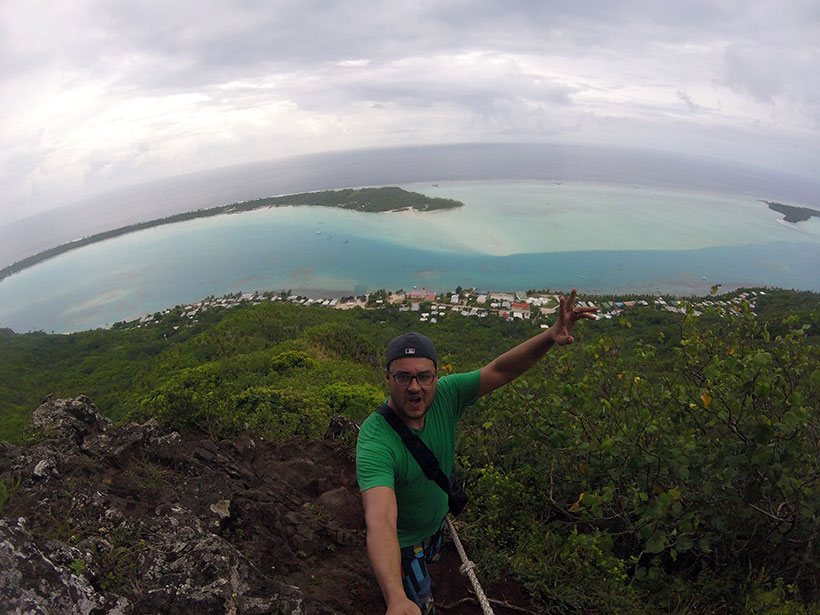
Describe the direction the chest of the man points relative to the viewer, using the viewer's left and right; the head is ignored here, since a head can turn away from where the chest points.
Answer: facing the viewer and to the right of the viewer
